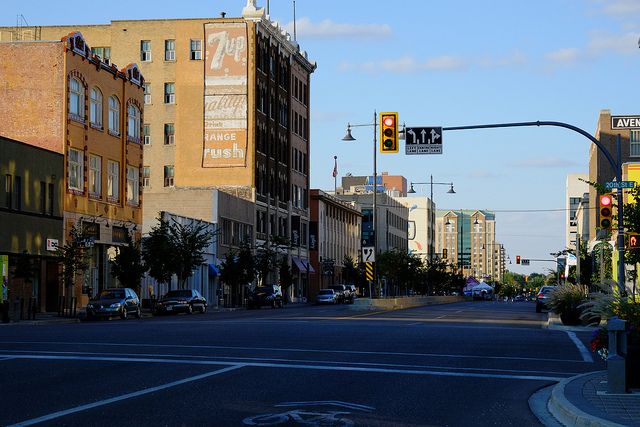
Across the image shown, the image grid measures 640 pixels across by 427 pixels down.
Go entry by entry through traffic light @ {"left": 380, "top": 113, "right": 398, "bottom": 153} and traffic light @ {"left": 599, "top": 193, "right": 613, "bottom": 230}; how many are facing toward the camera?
2

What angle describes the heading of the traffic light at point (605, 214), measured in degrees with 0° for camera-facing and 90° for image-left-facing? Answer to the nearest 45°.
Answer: approximately 0°

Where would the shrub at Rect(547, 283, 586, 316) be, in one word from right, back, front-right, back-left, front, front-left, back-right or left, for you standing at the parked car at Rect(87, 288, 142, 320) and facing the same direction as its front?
left

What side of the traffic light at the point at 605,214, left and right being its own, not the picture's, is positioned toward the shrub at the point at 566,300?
right

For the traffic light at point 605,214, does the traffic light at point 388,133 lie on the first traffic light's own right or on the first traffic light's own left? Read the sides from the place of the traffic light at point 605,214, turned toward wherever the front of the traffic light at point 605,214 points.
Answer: on the first traffic light's own right
